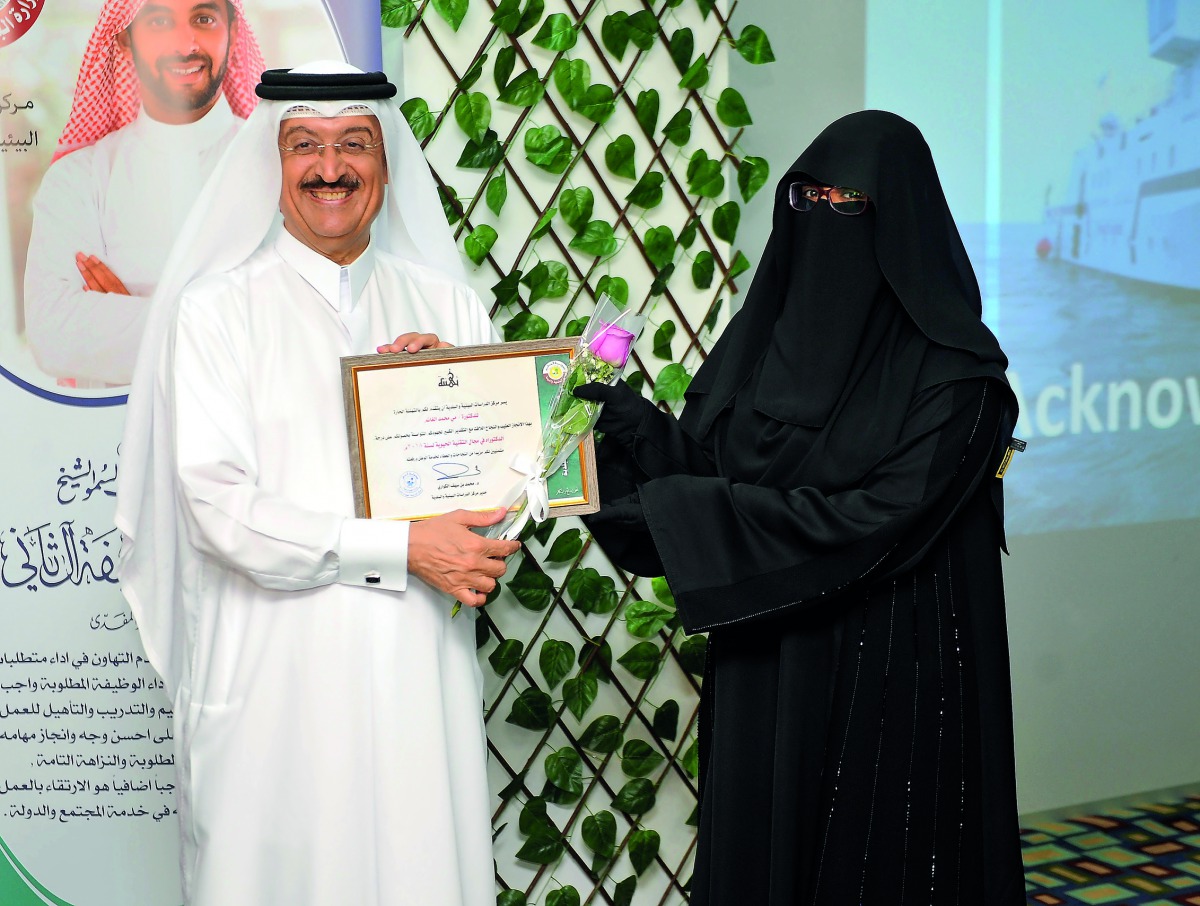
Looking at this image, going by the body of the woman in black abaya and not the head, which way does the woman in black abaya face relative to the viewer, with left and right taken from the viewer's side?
facing the viewer and to the left of the viewer

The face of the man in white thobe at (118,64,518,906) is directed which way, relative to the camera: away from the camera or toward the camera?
toward the camera

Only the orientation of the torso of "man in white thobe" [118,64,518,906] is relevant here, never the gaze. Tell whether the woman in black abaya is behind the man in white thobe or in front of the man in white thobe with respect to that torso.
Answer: in front

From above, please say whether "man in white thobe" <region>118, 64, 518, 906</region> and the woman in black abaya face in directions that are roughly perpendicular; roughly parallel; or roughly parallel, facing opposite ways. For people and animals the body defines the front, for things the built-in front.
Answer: roughly perpendicular

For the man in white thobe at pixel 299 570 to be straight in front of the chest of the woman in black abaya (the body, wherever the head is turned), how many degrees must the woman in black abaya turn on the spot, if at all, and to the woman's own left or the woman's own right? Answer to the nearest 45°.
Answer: approximately 45° to the woman's own right

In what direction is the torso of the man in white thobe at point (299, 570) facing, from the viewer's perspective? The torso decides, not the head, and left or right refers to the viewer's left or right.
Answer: facing the viewer and to the right of the viewer

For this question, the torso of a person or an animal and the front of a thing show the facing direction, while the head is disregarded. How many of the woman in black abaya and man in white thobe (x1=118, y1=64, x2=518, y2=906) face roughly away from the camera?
0
